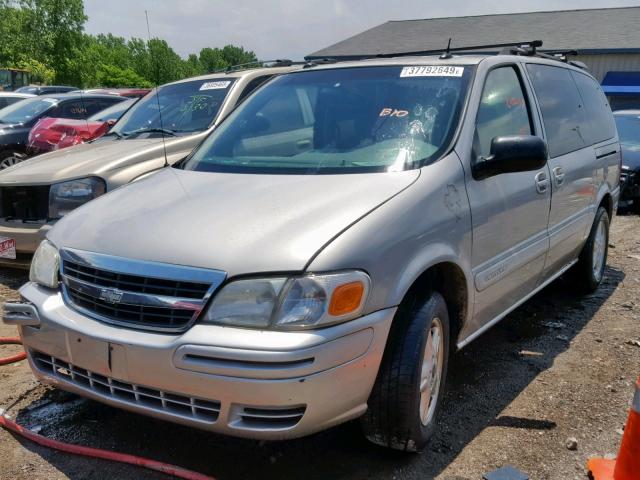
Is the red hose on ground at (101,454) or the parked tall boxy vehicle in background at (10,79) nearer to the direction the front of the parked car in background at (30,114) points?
the red hose on ground

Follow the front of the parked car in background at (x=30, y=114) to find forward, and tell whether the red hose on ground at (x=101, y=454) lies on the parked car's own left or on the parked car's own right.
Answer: on the parked car's own left

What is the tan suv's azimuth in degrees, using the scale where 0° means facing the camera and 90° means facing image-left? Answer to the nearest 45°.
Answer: approximately 45°

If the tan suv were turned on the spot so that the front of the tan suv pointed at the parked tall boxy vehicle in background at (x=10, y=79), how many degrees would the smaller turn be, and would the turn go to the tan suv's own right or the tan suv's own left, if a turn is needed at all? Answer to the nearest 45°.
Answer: approximately 135° to the tan suv's own right

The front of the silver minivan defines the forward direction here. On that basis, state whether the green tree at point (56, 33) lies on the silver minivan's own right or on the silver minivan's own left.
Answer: on the silver minivan's own right

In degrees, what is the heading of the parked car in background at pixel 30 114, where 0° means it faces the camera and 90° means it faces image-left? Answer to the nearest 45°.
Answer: approximately 45°

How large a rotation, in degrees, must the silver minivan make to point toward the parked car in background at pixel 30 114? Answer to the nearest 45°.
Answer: approximately 90° to its right

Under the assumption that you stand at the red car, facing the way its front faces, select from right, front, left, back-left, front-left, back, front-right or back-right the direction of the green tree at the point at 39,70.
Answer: back-right

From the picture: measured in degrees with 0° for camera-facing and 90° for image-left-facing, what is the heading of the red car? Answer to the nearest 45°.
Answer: approximately 45°
